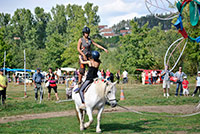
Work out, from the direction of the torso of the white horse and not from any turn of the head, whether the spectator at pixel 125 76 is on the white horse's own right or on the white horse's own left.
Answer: on the white horse's own left

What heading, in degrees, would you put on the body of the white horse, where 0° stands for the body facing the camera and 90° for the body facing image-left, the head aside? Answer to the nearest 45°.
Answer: approximately 315°
